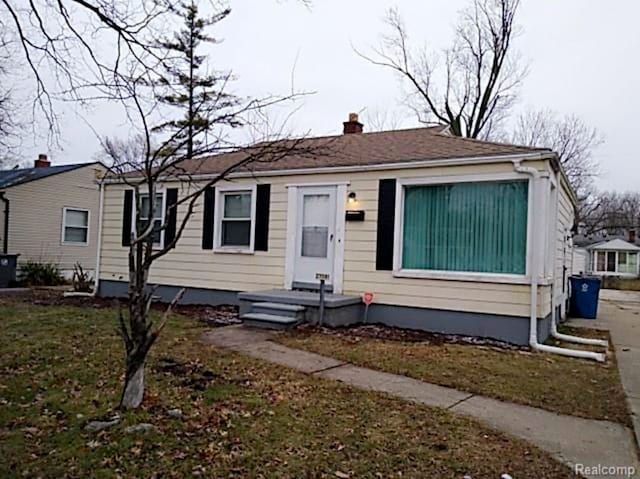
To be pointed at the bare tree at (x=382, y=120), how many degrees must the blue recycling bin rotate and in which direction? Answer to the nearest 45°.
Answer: approximately 135° to its right

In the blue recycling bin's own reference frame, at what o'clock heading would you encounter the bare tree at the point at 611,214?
The bare tree is roughly at 6 o'clock from the blue recycling bin.

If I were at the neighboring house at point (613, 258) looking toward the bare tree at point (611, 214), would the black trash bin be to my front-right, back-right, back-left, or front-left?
back-left

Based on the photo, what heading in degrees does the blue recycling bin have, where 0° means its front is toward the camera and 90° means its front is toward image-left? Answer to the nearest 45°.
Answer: approximately 0°

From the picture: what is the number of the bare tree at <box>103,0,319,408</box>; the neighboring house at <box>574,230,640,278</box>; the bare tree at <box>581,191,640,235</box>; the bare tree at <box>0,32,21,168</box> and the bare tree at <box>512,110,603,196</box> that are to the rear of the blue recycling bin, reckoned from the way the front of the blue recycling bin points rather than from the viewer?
3

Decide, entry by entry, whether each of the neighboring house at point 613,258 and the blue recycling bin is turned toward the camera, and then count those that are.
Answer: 2

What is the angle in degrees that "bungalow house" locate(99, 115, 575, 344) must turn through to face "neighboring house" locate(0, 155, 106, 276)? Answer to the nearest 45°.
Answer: approximately 90° to its right

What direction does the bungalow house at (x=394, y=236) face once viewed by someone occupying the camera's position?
facing the viewer and to the left of the viewer

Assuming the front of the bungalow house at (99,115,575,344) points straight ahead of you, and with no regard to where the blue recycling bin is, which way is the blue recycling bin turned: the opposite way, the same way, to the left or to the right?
the same way

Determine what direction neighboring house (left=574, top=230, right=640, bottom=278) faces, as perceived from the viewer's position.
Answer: facing the viewer

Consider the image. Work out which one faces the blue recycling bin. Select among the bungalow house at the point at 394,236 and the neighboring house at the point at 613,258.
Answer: the neighboring house

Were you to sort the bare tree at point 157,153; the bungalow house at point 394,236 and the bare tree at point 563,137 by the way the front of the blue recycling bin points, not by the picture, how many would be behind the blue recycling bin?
1

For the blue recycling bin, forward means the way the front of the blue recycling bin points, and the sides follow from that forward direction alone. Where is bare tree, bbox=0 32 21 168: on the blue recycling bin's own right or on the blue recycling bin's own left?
on the blue recycling bin's own right

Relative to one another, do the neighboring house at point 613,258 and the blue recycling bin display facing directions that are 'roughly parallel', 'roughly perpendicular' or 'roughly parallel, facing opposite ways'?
roughly parallel

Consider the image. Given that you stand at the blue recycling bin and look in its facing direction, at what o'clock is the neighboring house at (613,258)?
The neighboring house is roughly at 6 o'clock from the blue recycling bin.

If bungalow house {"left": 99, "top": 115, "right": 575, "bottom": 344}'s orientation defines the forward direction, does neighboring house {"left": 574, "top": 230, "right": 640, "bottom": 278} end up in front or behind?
behind

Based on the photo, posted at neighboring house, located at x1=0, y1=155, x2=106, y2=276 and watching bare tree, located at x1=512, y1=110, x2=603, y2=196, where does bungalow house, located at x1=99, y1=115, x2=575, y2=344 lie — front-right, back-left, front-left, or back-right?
front-right
